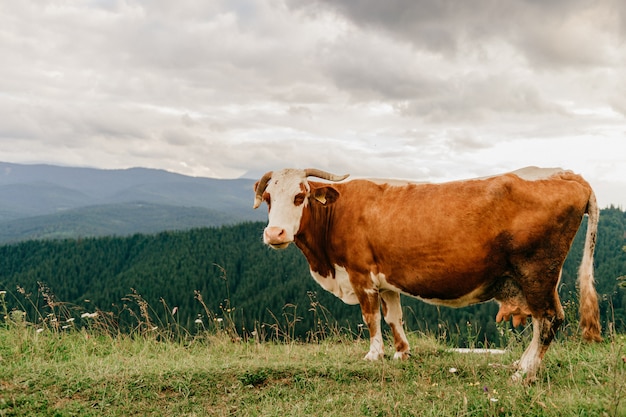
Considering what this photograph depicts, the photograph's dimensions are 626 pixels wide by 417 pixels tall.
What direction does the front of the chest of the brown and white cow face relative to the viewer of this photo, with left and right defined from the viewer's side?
facing to the left of the viewer
